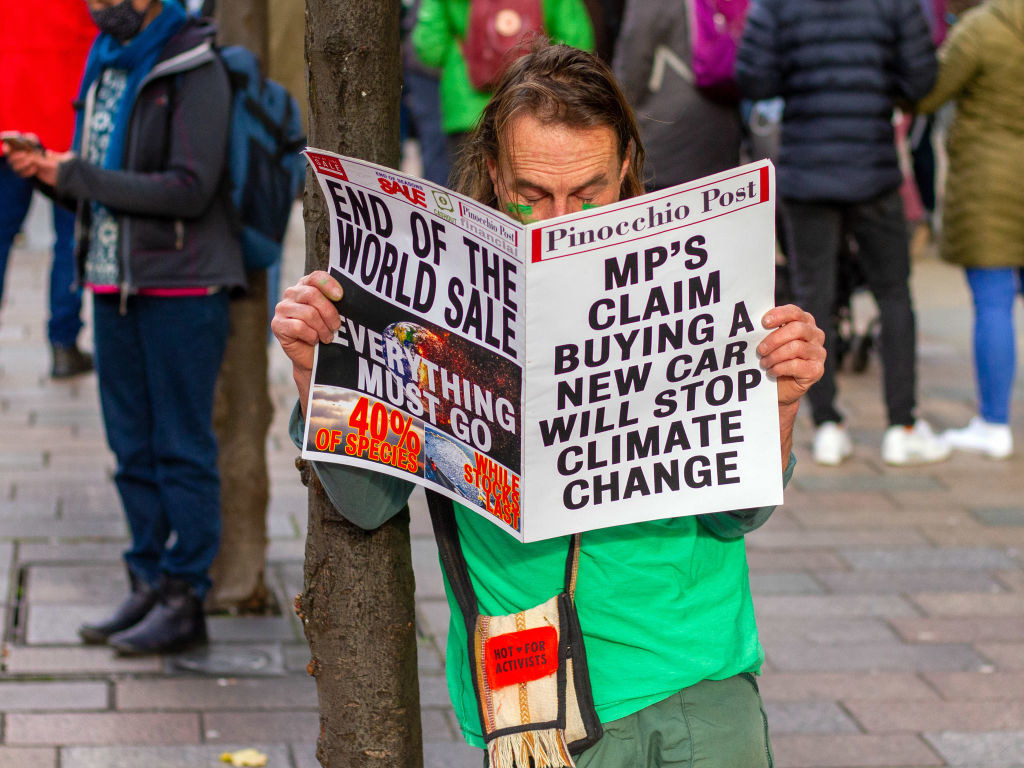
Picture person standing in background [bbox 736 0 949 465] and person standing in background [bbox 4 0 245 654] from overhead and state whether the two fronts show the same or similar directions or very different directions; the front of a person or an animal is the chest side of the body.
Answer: very different directions

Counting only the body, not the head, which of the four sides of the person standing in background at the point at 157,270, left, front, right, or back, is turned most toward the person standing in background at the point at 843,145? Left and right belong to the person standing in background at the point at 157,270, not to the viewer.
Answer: back

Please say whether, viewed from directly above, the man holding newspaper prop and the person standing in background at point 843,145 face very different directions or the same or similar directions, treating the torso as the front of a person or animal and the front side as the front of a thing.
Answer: very different directions

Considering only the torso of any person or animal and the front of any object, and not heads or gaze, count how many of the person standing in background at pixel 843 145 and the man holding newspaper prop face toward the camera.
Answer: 1

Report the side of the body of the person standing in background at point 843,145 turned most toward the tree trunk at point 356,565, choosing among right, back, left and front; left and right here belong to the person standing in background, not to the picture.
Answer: back

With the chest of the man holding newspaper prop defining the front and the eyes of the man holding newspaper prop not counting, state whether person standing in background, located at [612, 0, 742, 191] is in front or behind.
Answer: behind

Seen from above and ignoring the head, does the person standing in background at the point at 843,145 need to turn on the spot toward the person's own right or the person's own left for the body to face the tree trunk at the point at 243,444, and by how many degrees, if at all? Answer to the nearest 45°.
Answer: approximately 135° to the person's own left

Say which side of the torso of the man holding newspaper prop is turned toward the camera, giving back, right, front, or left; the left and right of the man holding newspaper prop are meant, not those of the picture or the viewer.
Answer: front

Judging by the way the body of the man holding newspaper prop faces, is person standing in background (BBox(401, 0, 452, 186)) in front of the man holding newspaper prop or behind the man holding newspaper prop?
behind

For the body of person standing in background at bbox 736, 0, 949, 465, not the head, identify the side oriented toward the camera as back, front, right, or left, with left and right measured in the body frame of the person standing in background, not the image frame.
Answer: back

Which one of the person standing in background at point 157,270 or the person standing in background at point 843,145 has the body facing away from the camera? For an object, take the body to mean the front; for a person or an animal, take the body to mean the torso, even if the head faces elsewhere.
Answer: the person standing in background at point 843,145

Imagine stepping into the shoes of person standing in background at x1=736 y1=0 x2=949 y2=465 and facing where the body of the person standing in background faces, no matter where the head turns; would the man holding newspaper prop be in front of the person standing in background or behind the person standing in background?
behind
